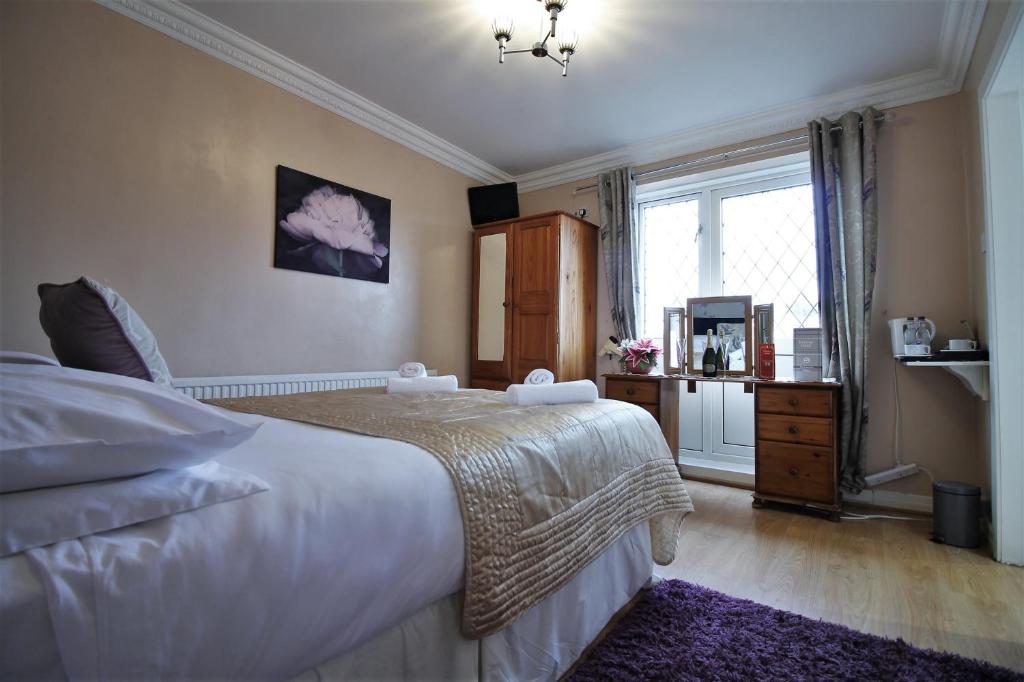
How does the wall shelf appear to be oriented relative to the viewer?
to the viewer's left

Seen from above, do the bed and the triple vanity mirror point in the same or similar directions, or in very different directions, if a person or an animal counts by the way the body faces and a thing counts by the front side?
very different directions

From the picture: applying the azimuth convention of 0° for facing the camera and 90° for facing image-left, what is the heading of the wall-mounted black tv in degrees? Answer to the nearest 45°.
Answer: approximately 0°

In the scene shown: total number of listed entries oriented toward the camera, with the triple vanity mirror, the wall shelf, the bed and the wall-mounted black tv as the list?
2

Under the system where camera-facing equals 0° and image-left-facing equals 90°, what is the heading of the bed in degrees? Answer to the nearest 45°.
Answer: approximately 225°

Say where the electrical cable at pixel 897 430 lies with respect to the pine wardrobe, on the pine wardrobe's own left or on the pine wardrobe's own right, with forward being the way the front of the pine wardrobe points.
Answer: on the pine wardrobe's own left

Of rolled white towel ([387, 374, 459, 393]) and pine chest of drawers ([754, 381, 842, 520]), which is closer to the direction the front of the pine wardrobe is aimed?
the rolled white towel

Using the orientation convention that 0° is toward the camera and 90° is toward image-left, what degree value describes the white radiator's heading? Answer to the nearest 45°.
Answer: approximately 315°

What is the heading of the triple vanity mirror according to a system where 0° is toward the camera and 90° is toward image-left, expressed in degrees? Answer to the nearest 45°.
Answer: approximately 0°

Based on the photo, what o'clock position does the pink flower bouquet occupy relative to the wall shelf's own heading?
The pink flower bouquet is roughly at 12 o'clock from the wall shelf.
